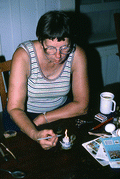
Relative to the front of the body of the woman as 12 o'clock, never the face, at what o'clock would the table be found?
The table is roughly at 12 o'clock from the woman.

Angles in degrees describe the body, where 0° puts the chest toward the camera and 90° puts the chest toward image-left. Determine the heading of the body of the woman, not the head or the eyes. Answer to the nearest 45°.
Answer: approximately 0°
